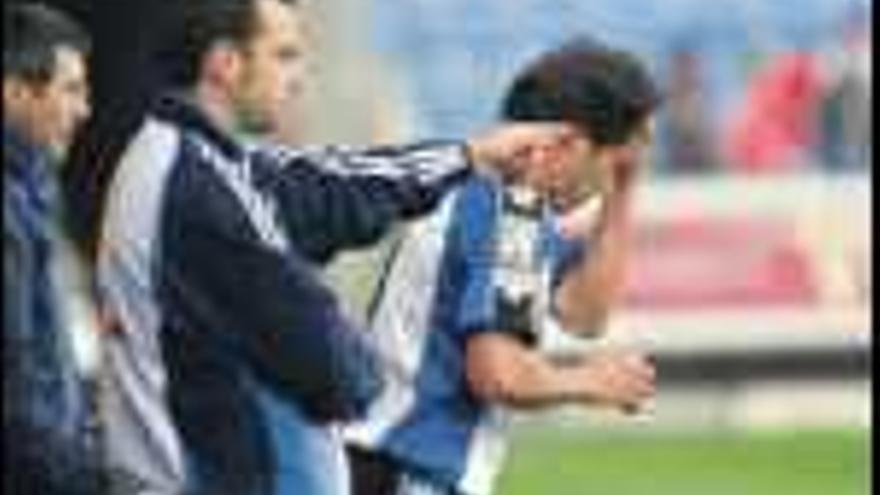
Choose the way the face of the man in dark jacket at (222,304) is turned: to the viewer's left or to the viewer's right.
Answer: to the viewer's right

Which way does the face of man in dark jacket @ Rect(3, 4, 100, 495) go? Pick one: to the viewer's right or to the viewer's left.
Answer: to the viewer's right

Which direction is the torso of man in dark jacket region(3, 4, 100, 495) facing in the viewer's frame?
to the viewer's right

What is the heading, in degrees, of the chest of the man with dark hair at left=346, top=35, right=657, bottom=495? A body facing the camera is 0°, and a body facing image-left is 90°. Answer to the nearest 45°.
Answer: approximately 270°

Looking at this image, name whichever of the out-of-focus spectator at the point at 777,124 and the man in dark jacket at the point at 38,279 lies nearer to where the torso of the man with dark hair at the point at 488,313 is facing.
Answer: the out-of-focus spectator

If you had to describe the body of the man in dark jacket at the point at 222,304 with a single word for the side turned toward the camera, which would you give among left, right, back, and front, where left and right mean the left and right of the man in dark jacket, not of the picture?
right
